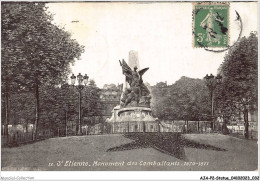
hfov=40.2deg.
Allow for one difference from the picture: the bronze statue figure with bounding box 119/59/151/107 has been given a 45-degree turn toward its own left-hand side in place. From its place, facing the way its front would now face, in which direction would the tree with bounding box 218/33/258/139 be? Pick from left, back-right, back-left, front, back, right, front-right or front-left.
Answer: front-left

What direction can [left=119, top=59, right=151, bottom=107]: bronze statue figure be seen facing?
toward the camera

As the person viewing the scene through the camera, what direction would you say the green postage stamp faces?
facing the viewer

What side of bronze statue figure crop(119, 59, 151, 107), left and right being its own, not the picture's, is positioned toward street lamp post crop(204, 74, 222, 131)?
left
